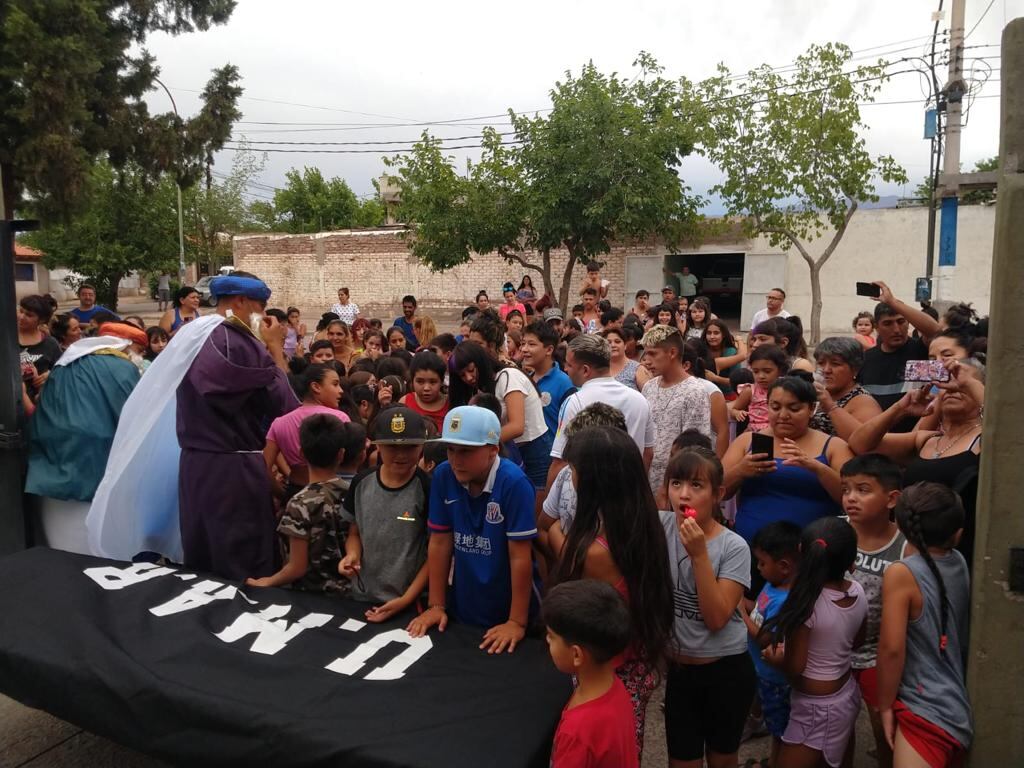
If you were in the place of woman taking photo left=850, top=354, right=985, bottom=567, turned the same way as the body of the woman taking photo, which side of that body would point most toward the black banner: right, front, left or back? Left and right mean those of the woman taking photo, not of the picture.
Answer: front

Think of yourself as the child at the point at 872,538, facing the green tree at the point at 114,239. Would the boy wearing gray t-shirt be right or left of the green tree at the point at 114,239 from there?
left

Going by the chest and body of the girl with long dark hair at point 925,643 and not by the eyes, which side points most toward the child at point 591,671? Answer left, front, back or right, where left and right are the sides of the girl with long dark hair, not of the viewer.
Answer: left

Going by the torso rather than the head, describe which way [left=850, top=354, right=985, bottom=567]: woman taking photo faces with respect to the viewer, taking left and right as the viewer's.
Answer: facing the viewer and to the left of the viewer

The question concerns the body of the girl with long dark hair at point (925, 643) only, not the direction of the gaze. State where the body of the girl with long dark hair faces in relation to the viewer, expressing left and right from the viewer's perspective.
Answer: facing away from the viewer and to the left of the viewer

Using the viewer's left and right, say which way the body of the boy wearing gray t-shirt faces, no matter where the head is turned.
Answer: facing the viewer

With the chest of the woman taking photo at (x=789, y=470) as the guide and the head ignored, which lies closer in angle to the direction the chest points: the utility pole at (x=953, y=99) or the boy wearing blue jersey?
the boy wearing blue jersey

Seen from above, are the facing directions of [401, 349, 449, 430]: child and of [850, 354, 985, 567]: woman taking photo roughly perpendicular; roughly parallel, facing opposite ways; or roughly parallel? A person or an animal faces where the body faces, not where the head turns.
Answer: roughly perpendicular

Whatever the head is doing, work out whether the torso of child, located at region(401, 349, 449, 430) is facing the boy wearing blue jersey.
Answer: yes

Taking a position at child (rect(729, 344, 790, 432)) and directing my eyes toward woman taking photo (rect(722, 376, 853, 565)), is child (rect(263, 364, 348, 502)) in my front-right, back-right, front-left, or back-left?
front-right

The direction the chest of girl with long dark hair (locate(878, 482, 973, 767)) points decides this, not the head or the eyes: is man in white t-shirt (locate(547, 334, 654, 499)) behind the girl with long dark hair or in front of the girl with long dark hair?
in front

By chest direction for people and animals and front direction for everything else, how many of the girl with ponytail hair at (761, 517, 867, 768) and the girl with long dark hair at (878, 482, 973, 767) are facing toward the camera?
0

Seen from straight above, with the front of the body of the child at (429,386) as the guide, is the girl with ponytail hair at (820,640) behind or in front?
in front
